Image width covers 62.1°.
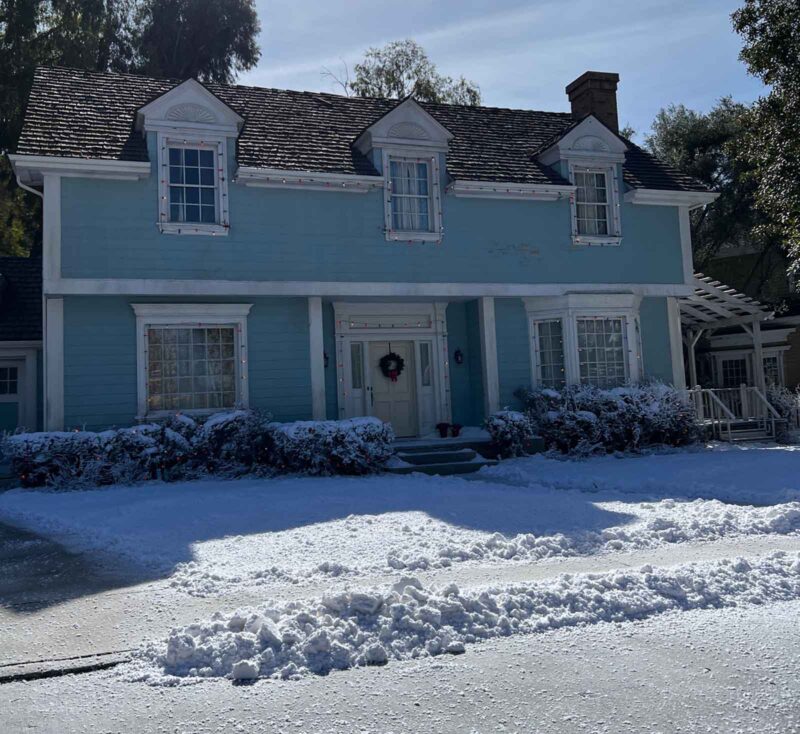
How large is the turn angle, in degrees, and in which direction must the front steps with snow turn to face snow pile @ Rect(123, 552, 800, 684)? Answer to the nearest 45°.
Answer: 0° — it already faces it

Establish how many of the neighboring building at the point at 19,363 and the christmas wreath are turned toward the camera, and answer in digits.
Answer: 2

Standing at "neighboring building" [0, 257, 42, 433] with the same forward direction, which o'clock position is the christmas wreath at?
The christmas wreath is roughly at 10 o'clock from the neighboring building.

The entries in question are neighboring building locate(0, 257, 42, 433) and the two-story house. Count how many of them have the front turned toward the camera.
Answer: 2

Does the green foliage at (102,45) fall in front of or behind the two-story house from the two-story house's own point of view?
behind

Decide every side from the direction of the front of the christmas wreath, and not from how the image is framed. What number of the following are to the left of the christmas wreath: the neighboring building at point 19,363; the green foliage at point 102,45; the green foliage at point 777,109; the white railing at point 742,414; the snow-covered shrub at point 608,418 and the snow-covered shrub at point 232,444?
3

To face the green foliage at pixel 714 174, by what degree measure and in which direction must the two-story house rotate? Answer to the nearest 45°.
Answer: approximately 135° to its left

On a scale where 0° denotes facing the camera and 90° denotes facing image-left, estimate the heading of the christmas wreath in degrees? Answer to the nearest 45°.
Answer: approximately 0°

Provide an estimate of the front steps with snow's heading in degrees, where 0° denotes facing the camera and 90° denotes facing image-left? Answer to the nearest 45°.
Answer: approximately 0°
